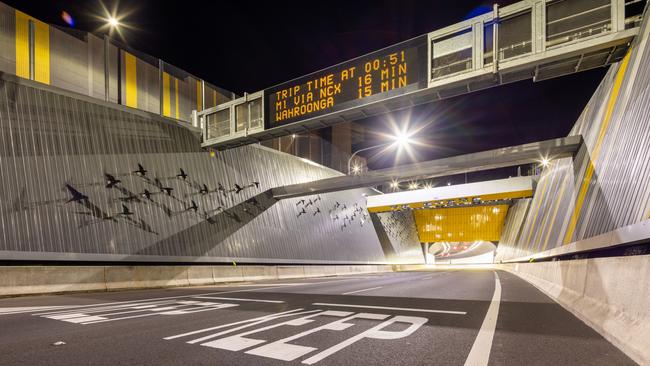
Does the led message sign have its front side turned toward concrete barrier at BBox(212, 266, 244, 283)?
no

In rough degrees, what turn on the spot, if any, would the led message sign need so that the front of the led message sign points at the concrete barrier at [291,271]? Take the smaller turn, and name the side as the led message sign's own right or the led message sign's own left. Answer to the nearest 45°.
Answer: approximately 135° to the led message sign's own right

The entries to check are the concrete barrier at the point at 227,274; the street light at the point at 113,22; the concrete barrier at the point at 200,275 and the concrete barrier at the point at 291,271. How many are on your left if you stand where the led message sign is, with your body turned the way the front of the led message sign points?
0

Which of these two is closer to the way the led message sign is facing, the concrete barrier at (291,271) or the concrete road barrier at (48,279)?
the concrete road barrier

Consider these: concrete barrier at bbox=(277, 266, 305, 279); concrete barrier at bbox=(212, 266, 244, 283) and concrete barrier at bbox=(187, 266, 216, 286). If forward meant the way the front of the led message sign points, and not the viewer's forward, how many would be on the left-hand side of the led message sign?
0

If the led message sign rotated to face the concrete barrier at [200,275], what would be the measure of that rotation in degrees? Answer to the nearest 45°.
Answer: approximately 90° to its right

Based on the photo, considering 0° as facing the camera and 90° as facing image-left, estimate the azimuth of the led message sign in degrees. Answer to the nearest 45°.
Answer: approximately 45°

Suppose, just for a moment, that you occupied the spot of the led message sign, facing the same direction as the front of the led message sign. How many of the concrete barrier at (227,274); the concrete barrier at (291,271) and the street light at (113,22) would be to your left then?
0

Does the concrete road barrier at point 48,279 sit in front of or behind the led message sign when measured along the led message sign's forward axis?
in front

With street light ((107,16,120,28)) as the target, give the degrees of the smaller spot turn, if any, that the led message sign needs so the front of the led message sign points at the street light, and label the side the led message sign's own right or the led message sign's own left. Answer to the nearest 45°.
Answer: approximately 90° to the led message sign's own right
